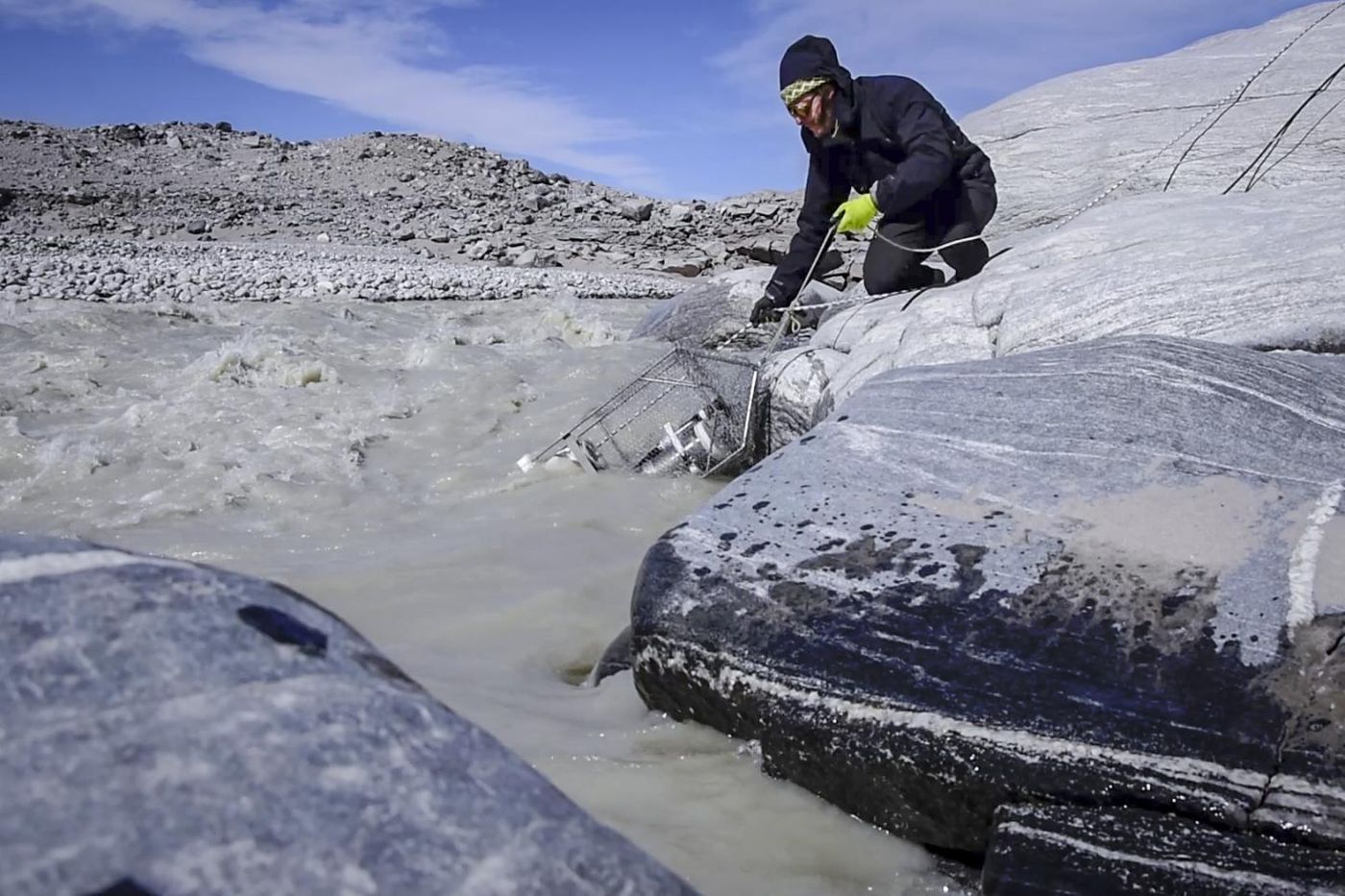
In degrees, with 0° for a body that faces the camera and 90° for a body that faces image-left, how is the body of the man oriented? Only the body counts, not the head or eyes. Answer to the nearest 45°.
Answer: approximately 45°

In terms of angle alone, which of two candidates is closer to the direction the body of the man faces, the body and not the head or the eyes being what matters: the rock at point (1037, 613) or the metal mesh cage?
the metal mesh cage

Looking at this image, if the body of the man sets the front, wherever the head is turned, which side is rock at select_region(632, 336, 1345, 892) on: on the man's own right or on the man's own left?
on the man's own left

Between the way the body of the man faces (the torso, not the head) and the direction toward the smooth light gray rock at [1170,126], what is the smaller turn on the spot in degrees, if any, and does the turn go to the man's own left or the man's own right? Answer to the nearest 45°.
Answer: approximately 180°

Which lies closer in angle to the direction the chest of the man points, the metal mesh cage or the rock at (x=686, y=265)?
the metal mesh cage

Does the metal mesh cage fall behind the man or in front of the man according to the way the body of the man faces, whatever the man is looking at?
in front

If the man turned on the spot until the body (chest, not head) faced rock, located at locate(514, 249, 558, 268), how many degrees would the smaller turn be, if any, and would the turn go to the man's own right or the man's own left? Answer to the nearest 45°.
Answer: approximately 90° to the man's own right

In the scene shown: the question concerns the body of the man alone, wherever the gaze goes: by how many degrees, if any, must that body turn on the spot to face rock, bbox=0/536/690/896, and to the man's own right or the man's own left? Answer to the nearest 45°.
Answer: approximately 45° to the man's own left

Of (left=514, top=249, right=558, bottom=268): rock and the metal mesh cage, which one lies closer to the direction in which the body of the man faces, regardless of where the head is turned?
the metal mesh cage

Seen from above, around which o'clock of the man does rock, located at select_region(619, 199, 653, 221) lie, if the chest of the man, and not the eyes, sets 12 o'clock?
The rock is roughly at 4 o'clock from the man.

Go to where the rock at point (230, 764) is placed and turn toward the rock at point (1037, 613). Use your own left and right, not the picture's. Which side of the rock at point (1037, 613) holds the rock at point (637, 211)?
left

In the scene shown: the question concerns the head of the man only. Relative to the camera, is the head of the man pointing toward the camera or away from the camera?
toward the camera

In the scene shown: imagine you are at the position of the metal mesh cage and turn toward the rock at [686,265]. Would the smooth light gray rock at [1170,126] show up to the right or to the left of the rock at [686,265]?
right
